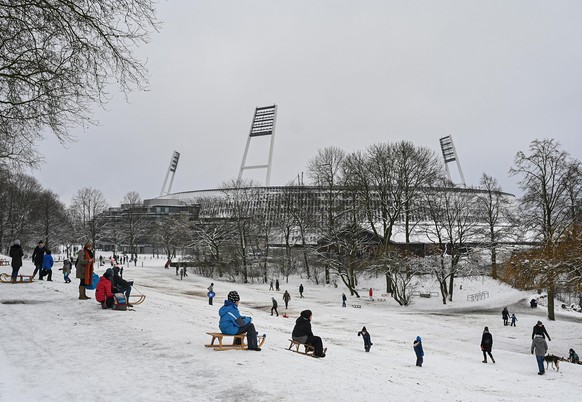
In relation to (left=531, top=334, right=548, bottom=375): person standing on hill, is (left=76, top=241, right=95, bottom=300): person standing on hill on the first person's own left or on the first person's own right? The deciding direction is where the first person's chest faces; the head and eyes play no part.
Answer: on the first person's own left

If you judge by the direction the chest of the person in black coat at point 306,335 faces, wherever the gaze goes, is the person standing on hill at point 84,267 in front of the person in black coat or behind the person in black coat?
behind

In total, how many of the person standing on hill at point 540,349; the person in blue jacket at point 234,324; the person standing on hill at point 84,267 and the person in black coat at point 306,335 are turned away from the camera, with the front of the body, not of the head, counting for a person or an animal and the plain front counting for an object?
1

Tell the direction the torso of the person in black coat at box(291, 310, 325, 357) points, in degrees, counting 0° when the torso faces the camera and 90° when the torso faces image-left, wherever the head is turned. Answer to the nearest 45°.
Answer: approximately 270°

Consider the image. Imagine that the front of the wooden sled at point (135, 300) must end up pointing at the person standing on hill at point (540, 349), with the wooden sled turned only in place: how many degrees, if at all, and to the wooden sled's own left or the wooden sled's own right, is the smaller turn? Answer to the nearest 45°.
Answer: approximately 45° to the wooden sled's own right

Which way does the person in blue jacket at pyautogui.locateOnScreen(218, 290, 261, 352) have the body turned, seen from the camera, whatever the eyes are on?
to the viewer's right

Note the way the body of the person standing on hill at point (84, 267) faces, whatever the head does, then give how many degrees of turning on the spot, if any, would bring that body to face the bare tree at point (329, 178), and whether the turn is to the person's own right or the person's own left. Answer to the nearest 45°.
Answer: approximately 45° to the person's own left

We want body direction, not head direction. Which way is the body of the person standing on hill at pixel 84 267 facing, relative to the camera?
to the viewer's right

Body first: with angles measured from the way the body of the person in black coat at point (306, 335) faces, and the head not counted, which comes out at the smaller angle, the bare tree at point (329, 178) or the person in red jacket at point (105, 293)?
the bare tree

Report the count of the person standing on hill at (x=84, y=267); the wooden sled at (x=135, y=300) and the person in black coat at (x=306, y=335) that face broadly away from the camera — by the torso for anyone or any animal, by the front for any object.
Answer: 0

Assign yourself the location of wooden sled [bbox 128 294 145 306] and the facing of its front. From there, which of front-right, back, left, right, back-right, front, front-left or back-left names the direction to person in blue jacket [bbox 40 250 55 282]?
back-left

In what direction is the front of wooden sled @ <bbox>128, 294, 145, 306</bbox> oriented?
to the viewer's right
